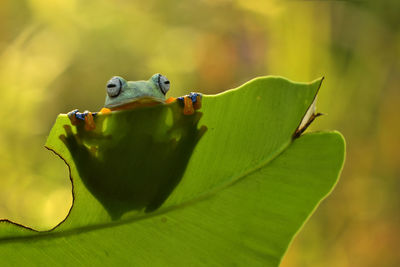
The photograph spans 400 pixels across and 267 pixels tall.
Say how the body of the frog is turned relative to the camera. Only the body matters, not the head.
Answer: toward the camera
